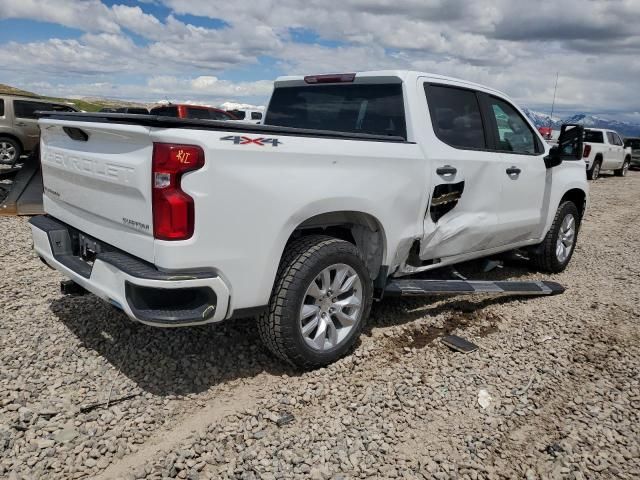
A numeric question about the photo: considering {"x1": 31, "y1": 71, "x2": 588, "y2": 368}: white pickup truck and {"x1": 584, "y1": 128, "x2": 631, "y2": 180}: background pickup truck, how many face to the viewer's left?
0

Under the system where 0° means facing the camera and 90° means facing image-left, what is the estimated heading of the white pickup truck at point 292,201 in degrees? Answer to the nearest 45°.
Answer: approximately 225°

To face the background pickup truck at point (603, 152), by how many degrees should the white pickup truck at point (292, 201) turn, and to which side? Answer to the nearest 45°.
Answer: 0° — it already faces it

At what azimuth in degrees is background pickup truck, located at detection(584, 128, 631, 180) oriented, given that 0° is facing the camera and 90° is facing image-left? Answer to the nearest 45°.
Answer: approximately 225°

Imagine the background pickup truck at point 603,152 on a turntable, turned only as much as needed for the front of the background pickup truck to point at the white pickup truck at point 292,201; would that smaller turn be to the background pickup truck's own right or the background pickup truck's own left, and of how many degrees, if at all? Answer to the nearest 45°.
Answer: approximately 135° to the background pickup truck's own right
